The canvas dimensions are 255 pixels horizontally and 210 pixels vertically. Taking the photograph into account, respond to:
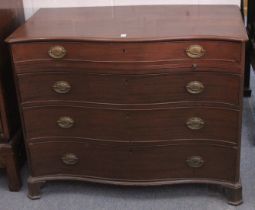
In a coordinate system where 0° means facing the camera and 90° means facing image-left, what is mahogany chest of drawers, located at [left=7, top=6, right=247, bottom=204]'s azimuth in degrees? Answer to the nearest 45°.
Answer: approximately 0°

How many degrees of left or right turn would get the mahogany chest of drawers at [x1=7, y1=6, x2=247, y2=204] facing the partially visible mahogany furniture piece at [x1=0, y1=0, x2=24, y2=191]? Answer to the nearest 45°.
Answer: approximately 90° to its right
